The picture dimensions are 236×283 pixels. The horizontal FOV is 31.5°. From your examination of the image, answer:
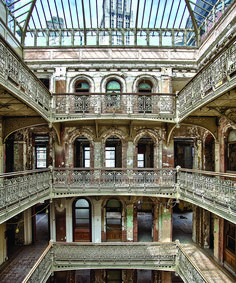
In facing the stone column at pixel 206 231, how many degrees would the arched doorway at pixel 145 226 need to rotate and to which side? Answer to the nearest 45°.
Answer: approximately 45° to its left

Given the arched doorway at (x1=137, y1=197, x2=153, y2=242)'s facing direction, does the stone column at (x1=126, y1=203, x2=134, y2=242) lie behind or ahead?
ahead

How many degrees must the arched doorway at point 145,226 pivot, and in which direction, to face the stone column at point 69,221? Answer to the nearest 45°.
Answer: approximately 45° to its right

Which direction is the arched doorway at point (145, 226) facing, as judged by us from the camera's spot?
facing the viewer

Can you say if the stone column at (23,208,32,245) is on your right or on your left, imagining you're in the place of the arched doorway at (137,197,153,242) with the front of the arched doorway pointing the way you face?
on your right
